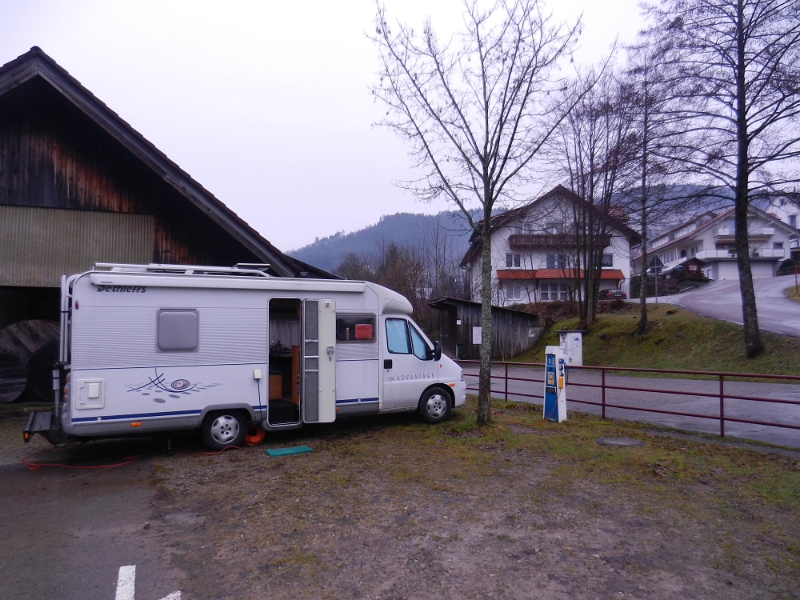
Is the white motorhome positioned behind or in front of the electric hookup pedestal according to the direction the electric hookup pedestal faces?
in front

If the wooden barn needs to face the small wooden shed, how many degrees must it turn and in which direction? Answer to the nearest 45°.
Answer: approximately 135° to its left

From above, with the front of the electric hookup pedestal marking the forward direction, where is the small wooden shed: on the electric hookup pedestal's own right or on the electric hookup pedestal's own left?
on the electric hookup pedestal's own right

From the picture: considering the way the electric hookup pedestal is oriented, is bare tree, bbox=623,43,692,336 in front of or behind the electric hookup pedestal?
behind

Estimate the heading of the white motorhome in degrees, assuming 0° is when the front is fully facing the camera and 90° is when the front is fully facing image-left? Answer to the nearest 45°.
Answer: approximately 270°

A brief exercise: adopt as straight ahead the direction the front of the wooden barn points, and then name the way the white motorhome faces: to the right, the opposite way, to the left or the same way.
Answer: to the left

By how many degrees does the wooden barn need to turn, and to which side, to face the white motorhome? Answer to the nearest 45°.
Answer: approximately 45° to its left

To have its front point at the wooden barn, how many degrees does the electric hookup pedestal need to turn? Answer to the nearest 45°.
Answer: approximately 45° to its right

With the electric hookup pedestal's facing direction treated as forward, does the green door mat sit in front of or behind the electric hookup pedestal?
in front

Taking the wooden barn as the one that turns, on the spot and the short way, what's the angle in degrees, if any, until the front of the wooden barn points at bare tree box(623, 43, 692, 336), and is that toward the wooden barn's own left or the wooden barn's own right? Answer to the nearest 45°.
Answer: approximately 90° to the wooden barn's own left

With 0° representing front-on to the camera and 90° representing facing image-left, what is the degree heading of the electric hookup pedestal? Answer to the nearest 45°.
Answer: approximately 45°
